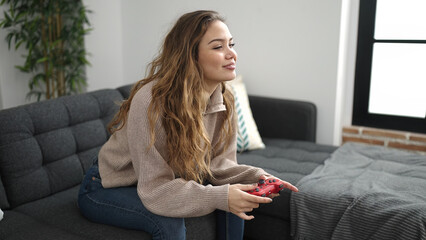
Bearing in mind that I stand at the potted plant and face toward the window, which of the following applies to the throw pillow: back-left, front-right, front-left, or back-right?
front-right

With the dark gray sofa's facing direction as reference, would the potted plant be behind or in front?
behind

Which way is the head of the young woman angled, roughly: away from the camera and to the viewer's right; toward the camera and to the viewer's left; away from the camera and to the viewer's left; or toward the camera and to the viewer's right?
toward the camera and to the viewer's right

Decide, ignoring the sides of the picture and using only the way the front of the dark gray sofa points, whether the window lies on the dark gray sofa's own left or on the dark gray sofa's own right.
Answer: on the dark gray sofa's own left

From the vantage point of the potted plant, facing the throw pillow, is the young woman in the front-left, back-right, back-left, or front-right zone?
front-right

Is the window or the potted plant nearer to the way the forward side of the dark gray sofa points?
the window

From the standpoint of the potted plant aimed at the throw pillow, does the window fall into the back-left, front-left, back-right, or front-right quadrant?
front-left

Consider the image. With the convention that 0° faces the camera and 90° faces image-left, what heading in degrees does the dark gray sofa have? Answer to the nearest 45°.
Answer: approximately 315°
